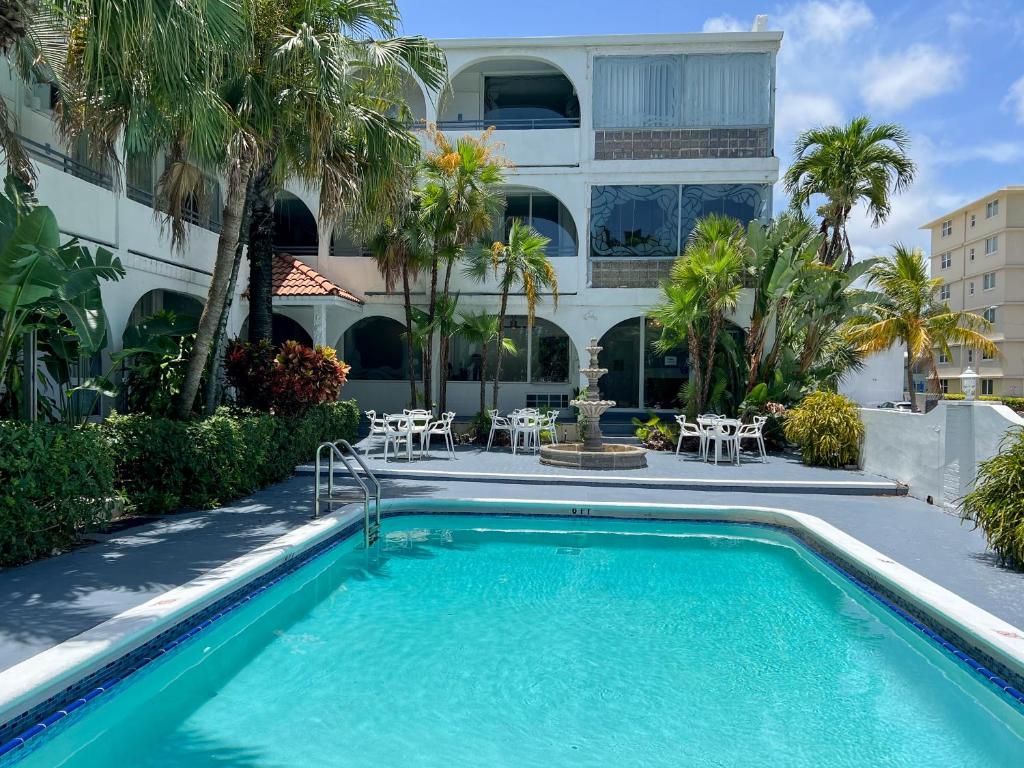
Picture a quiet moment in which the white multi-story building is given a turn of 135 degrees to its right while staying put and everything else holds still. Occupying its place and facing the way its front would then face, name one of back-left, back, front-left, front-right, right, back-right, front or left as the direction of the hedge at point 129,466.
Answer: left

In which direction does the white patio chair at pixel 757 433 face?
to the viewer's left

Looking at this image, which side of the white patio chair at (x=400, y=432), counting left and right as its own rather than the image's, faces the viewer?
back

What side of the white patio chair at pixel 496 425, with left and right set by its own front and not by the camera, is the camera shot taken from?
right

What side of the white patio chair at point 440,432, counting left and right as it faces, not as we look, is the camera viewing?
left

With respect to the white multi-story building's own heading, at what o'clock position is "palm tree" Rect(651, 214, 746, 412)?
The palm tree is roughly at 11 o'clock from the white multi-story building.

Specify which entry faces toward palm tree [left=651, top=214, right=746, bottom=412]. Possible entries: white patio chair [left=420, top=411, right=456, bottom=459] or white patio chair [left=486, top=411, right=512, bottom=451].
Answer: white patio chair [left=486, top=411, right=512, bottom=451]

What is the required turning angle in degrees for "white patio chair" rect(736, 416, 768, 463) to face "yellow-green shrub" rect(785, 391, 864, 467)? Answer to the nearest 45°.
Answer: approximately 135° to its left

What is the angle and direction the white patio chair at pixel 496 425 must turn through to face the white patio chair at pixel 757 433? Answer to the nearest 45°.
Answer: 0° — it already faces it

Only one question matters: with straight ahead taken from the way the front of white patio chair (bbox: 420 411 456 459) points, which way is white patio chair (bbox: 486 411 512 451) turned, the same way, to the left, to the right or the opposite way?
the opposite way

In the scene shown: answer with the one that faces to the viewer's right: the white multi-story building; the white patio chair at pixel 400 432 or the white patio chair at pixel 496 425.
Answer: the white patio chair at pixel 496 425

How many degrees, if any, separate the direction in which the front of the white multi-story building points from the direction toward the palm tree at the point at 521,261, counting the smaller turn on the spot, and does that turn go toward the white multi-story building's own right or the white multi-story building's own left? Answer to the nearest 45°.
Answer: approximately 45° to the white multi-story building's own right

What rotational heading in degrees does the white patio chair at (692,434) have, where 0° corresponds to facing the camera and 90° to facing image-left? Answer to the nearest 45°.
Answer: approximately 270°

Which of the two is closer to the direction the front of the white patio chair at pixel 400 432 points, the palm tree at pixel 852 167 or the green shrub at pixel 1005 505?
the palm tree
